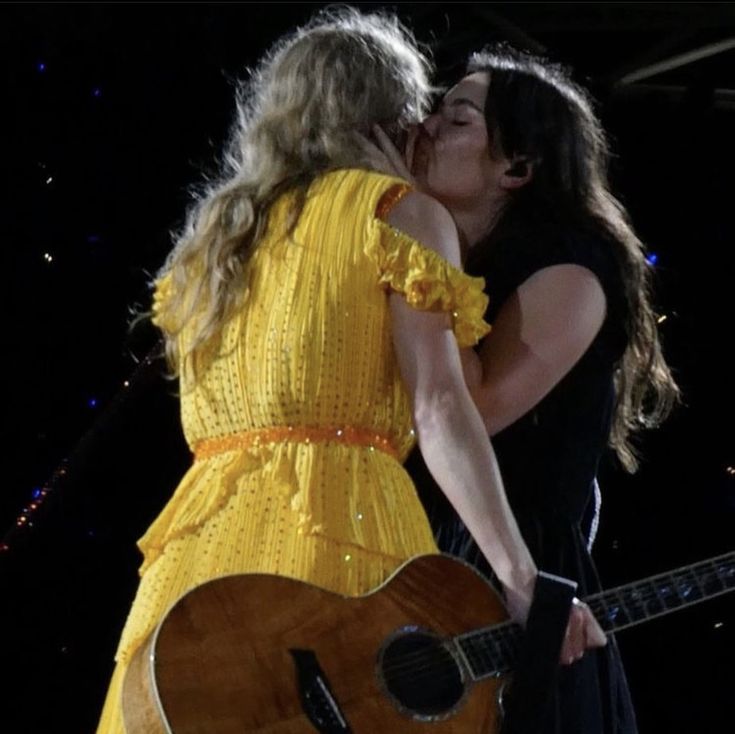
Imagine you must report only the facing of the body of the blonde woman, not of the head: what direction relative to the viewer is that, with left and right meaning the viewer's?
facing away from the viewer and to the right of the viewer

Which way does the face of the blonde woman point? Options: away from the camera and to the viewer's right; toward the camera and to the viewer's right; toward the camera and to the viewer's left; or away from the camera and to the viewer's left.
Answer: away from the camera and to the viewer's right
